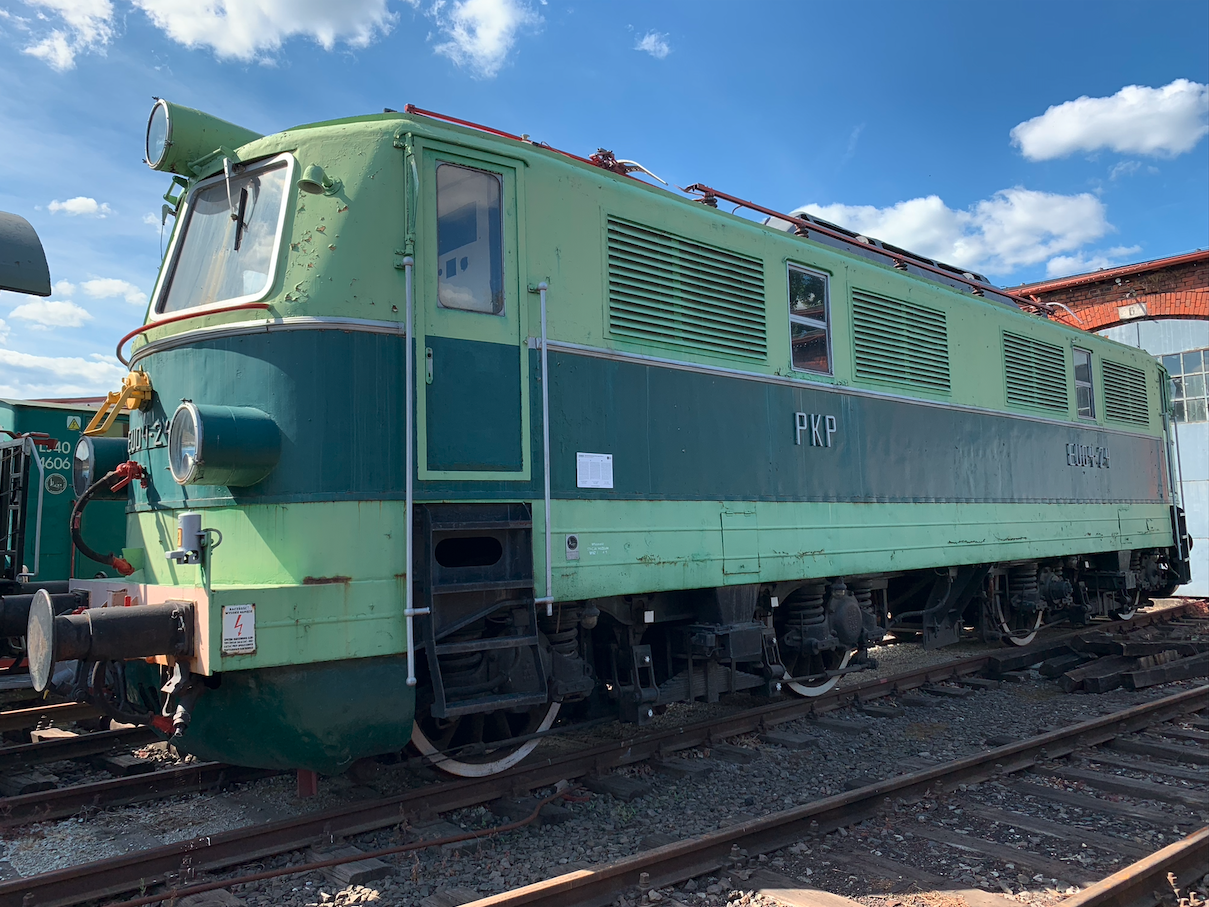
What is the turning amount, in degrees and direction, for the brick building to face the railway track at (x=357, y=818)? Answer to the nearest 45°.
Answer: approximately 45° to its left

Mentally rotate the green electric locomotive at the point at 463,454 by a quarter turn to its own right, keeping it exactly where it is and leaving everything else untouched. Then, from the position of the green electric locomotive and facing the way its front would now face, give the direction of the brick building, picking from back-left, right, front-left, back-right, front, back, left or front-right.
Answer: right

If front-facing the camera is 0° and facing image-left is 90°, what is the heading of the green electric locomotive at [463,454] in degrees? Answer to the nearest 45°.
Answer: approximately 45°

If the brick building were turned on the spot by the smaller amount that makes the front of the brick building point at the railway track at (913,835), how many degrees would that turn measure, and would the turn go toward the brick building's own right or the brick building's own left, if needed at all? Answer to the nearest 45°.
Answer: approximately 45° to the brick building's own left

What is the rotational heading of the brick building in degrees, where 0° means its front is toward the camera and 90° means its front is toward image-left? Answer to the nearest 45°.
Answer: approximately 45°
